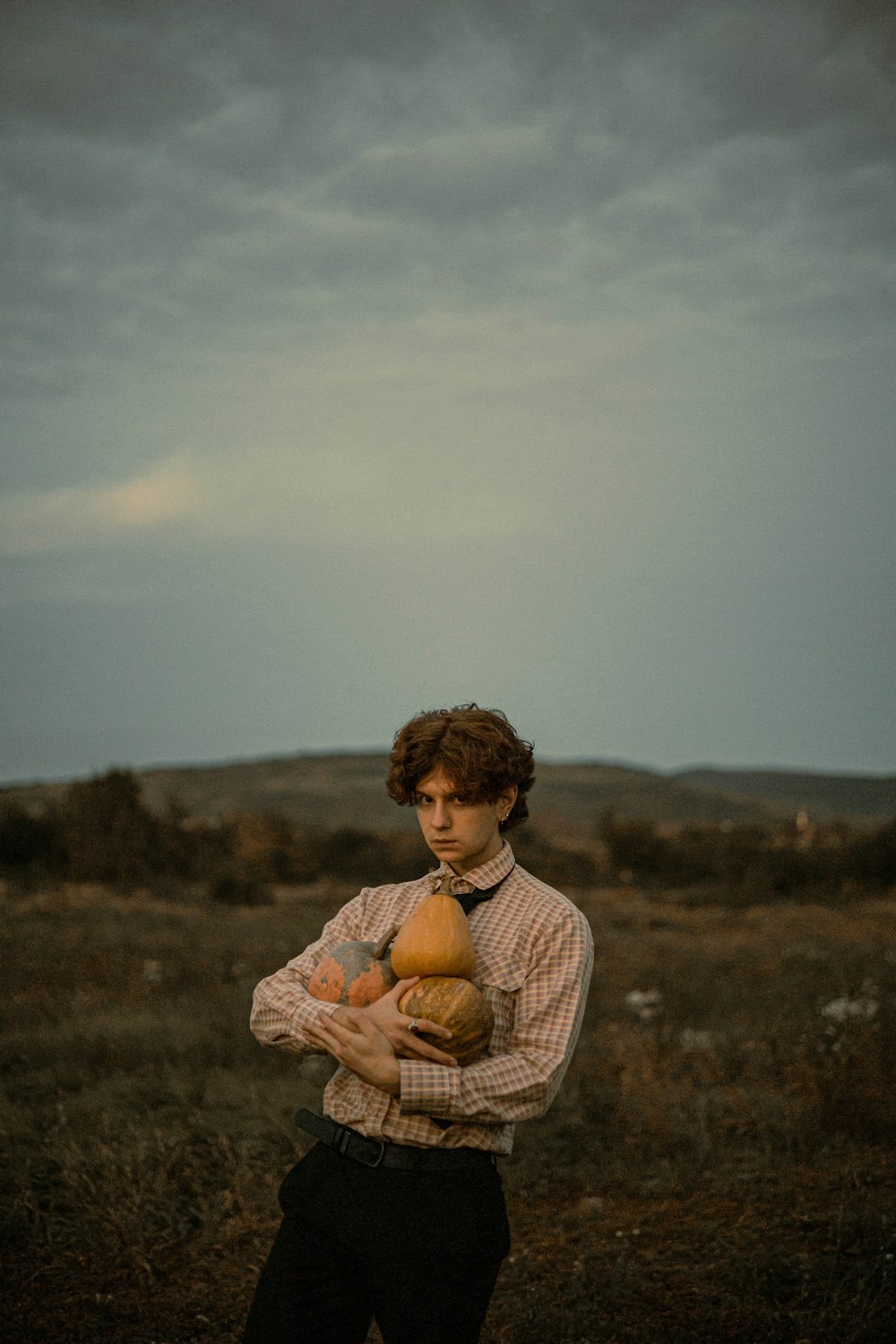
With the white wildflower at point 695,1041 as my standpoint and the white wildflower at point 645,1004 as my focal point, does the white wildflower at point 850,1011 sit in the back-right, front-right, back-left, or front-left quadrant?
front-right

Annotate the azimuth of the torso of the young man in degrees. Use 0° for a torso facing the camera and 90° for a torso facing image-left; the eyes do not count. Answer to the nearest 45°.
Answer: approximately 45°

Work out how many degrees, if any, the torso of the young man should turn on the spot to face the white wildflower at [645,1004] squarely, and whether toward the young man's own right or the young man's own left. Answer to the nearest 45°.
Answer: approximately 135° to the young man's own right

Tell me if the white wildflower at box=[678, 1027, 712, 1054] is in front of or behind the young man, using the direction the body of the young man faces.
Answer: behind

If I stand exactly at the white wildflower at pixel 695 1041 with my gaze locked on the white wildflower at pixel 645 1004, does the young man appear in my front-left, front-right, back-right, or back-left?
back-left
